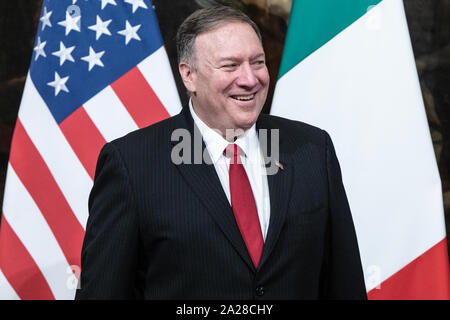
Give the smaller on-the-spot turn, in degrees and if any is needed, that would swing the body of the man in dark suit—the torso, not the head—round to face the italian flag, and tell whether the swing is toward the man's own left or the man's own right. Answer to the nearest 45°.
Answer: approximately 90° to the man's own left

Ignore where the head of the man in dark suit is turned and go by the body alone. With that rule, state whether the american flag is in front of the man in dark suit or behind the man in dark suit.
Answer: behind

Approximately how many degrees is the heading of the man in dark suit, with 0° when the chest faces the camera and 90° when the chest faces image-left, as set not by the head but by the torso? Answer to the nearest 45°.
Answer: approximately 315°

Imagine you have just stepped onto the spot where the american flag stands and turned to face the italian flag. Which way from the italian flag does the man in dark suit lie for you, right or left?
right
